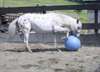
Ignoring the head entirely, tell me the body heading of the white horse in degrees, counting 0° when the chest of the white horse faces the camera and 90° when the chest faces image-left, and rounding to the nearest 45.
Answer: approximately 270°
